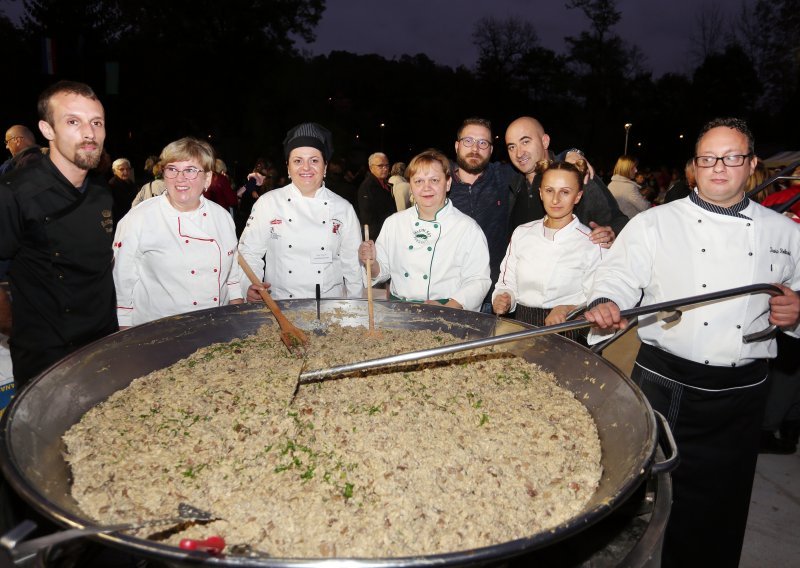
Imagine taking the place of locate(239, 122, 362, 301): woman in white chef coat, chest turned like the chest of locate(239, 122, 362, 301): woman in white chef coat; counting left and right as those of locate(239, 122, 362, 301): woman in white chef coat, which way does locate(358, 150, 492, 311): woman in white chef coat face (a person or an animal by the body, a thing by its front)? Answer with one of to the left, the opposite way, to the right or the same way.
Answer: the same way

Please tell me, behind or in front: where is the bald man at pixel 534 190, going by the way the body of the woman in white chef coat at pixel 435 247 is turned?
behind

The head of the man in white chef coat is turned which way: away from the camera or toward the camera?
toward the camera

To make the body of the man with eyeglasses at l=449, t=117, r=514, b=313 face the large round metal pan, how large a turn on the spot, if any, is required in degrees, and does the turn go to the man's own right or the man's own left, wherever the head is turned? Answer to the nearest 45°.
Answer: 0° — they already face it

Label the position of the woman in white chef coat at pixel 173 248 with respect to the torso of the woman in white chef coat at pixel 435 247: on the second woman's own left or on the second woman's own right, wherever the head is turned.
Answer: on the second woman's own right

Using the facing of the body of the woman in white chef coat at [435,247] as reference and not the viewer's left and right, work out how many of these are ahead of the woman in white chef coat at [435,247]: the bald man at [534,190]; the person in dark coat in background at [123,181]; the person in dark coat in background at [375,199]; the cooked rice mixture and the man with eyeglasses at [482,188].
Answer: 1

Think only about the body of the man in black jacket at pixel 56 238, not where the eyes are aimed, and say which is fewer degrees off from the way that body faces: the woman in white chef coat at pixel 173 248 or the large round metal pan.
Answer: the large round metal pan

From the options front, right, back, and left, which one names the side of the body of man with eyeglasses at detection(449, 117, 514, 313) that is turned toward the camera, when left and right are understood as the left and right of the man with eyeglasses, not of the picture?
front

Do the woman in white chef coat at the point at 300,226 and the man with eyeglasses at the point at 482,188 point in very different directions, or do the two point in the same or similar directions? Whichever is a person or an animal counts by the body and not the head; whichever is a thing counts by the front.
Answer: same or similar directions

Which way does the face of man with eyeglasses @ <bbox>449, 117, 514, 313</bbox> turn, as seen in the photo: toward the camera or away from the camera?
toward the camera

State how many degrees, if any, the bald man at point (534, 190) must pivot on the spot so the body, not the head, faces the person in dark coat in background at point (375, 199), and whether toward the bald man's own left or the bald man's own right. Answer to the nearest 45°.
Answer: approximately 90° to the bald man's own right

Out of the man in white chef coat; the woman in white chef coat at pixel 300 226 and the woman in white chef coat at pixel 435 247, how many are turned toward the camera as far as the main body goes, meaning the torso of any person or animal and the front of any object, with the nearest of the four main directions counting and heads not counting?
3

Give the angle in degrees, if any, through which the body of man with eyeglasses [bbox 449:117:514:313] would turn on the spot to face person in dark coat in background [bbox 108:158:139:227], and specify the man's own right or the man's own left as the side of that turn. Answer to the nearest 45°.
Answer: approximately 135° to the man's own right

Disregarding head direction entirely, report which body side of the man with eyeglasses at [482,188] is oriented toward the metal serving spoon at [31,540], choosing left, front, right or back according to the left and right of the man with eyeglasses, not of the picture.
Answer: front

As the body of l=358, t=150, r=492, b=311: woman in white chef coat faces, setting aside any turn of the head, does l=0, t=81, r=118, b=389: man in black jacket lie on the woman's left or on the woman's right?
on the woman's right

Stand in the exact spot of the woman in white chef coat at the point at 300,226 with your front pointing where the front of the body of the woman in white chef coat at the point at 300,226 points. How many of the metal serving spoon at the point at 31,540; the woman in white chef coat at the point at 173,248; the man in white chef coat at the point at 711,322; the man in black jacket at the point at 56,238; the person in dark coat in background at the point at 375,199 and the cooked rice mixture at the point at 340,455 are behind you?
1
